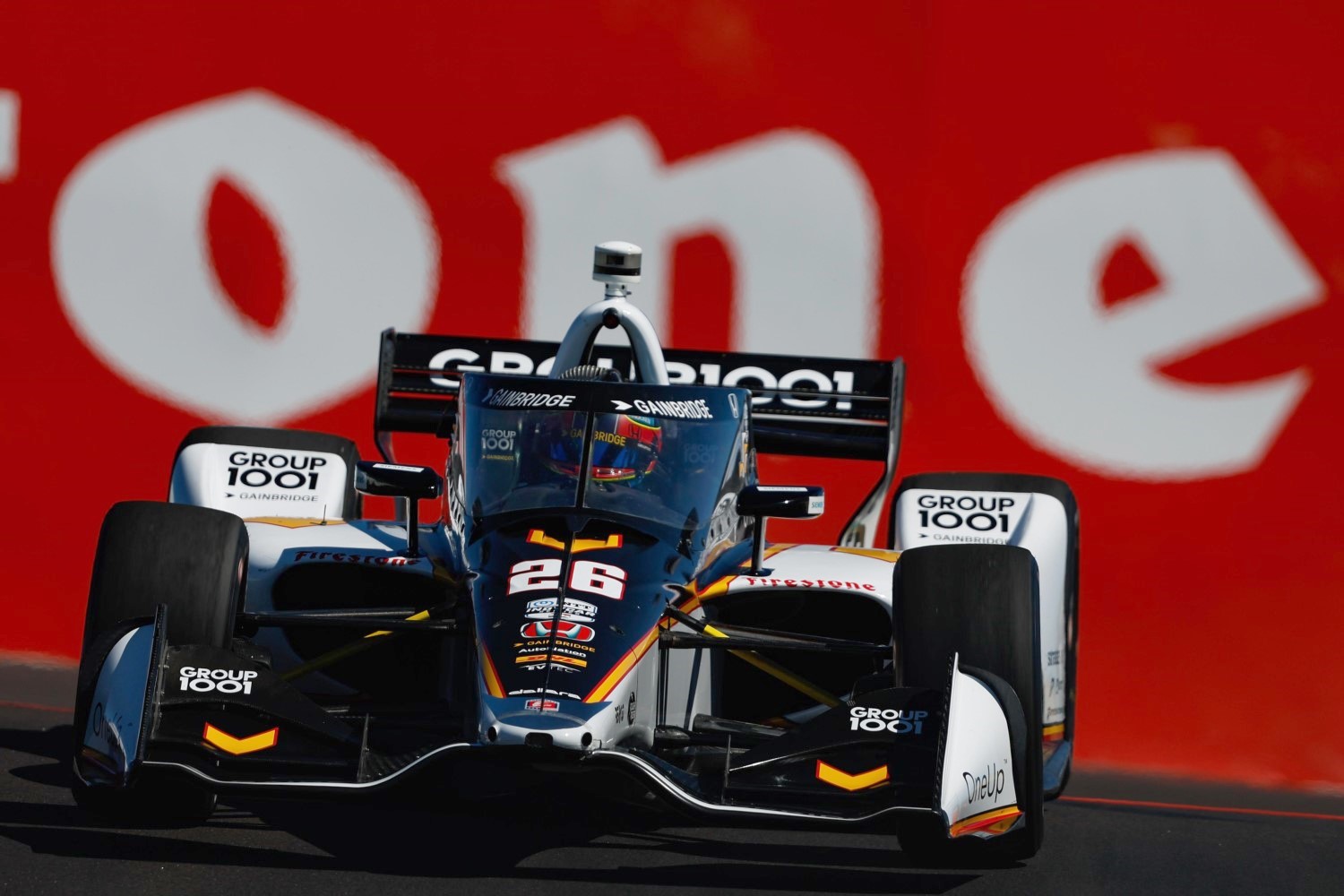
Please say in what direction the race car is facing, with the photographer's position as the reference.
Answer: facing the viewer
